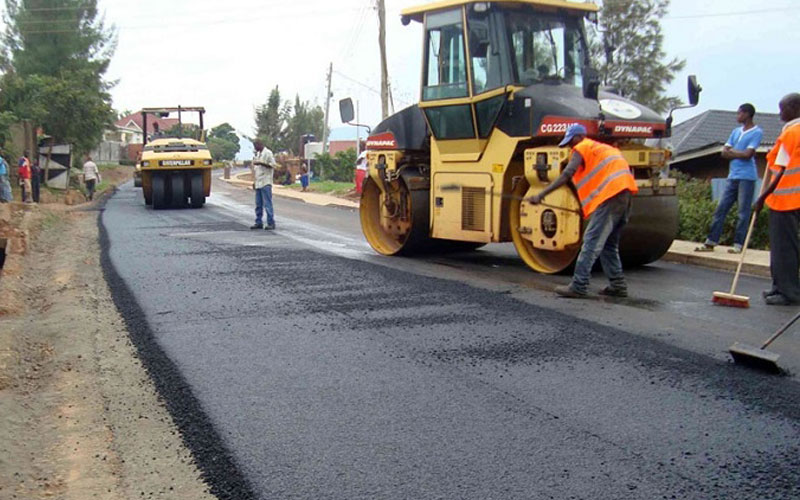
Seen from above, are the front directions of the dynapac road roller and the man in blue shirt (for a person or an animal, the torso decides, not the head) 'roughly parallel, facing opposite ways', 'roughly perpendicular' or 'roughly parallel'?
roughly perpendicular

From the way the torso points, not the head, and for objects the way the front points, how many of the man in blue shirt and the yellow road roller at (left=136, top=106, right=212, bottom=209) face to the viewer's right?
0

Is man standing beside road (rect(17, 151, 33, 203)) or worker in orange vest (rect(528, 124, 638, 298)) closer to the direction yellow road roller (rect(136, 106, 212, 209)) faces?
the worker in orange vest

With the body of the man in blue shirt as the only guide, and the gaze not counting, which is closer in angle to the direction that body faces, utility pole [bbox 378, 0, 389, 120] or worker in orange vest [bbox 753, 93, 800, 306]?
the worker in orange vest

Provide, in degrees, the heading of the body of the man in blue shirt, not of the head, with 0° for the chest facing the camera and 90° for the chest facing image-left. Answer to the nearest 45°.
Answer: approximately 45°

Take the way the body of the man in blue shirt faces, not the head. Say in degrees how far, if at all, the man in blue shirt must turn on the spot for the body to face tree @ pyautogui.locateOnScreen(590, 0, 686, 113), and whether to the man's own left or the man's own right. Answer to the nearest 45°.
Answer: approximately 135° to the man's own right

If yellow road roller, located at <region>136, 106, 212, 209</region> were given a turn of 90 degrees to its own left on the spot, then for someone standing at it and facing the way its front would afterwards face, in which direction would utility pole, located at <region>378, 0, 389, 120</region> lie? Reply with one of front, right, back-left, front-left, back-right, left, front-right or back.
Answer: front-left

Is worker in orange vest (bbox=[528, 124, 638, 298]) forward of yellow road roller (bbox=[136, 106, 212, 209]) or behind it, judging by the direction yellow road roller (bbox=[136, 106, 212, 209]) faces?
forward

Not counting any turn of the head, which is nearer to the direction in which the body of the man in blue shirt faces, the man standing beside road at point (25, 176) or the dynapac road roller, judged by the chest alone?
the dynapac road roller

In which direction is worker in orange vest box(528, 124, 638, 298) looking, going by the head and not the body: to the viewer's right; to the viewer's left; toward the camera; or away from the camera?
to the viewer's left

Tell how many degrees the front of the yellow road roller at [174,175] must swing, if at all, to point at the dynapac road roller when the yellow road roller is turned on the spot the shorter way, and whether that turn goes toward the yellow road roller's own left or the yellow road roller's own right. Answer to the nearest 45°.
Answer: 0° — it already faces it
